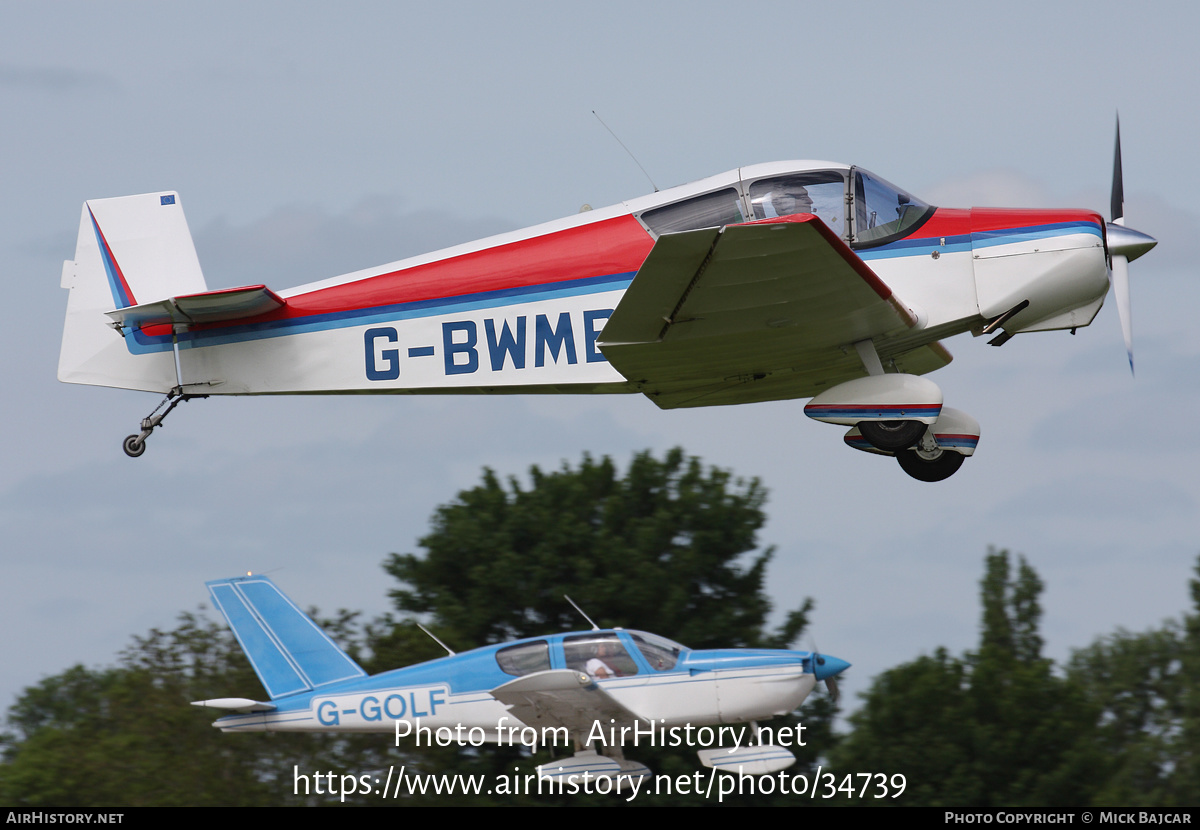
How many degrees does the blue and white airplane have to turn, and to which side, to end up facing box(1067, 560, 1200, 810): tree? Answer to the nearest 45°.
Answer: approximately 45° to its left

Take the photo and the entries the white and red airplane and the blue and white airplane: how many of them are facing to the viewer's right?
2

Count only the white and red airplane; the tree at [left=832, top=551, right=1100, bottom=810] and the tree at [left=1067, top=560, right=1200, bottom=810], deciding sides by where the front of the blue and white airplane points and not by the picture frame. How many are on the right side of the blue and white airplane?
1

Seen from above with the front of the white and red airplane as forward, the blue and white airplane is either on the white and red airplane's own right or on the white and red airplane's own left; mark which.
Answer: on the white and red airplane's own left

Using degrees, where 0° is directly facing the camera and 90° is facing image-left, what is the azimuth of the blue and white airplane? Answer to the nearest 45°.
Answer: approximately 270°

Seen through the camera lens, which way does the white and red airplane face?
facing to the right of the viewer

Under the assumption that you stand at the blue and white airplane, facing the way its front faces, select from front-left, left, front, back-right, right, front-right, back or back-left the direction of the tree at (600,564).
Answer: left

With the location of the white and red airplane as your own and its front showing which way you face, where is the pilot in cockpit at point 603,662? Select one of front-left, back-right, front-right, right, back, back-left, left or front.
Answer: left

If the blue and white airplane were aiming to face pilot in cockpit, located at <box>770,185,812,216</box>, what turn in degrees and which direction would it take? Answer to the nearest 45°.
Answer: approximately 90° to its right

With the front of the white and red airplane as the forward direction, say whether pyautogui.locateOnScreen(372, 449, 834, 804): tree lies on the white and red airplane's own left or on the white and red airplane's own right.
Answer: on the white and red airplane's own left

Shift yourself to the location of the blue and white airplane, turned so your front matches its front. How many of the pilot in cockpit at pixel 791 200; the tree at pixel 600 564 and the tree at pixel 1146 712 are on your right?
1
